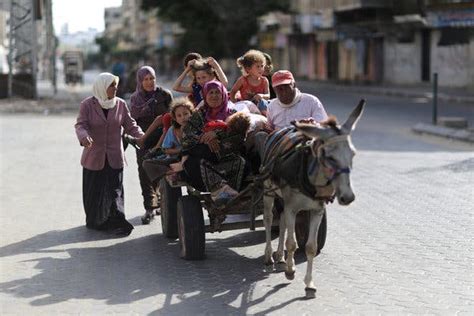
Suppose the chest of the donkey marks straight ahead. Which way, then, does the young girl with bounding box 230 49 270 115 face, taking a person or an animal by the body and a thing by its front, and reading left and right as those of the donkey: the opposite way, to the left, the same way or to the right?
the same way

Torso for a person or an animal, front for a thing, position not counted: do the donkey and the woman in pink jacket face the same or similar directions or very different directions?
same or similar directions

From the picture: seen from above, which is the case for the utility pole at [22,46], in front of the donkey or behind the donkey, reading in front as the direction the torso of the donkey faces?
behind

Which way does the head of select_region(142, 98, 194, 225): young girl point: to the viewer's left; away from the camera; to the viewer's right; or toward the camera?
toward the camera

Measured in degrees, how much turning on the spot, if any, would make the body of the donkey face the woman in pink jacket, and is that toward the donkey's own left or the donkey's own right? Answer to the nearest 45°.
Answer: approximately 180°

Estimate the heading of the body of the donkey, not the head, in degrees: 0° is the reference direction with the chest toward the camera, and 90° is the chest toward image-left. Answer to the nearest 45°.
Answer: approximately 315°

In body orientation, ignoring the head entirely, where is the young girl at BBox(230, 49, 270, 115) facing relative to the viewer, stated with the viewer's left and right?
facing the viewer and to the right of the viewer

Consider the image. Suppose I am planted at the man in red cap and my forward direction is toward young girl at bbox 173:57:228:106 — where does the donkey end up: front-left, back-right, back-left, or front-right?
back-left

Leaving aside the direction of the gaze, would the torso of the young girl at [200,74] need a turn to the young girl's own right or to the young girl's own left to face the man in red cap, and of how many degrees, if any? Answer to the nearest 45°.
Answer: approximately 45° to the young girl's own left

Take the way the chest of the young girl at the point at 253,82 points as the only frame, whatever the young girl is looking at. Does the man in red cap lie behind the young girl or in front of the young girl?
in front

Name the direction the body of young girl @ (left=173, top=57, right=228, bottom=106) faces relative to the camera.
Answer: toward the camera

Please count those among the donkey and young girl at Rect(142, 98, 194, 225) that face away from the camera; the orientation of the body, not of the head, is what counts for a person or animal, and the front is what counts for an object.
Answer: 0

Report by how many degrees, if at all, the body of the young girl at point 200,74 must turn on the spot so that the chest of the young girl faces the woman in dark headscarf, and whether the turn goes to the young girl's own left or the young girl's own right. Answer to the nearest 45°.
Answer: approximately 135° to the young girl's own right
